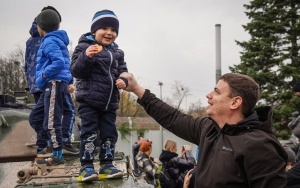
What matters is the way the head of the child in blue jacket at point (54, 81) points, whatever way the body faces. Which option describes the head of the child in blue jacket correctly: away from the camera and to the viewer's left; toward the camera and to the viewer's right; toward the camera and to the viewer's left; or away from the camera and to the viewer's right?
away from the camera and to the viewer's left

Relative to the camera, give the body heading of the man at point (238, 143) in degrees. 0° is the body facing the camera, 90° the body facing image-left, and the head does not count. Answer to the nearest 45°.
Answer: approximately 45°

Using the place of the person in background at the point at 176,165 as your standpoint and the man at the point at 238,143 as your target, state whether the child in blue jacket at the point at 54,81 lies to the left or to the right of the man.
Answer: right

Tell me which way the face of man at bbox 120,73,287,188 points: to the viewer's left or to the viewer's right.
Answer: to the viewer's left

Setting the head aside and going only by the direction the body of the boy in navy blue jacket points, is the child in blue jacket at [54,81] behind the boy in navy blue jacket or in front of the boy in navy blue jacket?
behind

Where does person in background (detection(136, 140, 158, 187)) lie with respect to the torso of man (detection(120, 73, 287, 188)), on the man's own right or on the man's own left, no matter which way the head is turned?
on the man's own right

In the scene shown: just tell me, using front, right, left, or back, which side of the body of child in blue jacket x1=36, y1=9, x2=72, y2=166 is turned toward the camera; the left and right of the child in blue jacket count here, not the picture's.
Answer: left
